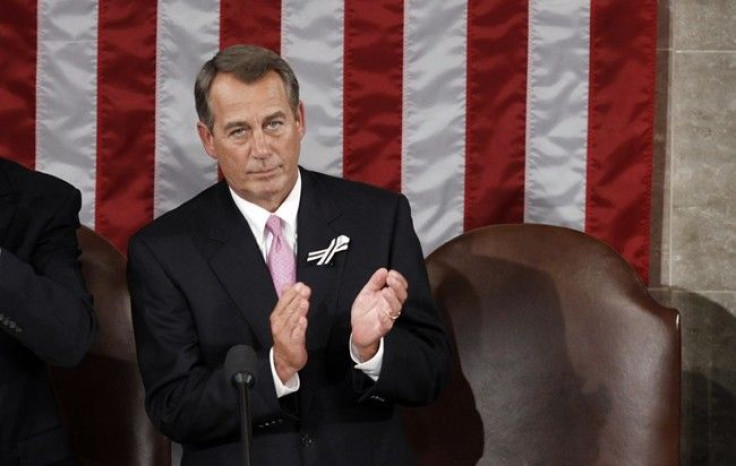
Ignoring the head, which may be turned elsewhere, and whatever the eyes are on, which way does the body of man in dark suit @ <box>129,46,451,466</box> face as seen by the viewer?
toward the camera

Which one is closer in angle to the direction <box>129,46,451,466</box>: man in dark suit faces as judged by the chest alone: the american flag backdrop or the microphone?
the microphone

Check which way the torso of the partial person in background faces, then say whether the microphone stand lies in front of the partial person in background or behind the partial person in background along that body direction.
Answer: in front

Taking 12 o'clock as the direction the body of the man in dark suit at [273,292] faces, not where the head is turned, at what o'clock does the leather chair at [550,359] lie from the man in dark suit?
The leather chair is roughly at 8 o'clock from the man in dark suit.

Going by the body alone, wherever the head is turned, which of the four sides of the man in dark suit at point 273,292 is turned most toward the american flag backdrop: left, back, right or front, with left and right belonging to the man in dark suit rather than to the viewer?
back

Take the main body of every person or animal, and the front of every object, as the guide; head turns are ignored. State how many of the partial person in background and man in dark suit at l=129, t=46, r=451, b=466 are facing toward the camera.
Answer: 2

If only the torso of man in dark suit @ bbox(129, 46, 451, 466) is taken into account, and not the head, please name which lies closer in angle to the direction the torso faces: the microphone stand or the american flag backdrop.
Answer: the microphone stand

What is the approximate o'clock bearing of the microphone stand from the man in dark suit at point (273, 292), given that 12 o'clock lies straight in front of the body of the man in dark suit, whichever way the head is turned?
The microphone stand is roughly at 12 o'clock from the man in dark suit.

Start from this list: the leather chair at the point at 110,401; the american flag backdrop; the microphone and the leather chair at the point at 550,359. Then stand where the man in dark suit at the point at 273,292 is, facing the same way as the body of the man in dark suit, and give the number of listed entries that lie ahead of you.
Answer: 1

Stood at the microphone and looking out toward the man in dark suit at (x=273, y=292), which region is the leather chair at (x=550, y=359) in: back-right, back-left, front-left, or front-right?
front-right

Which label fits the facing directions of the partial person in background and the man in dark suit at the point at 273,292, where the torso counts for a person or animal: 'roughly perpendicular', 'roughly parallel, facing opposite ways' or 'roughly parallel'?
roughly parallel
